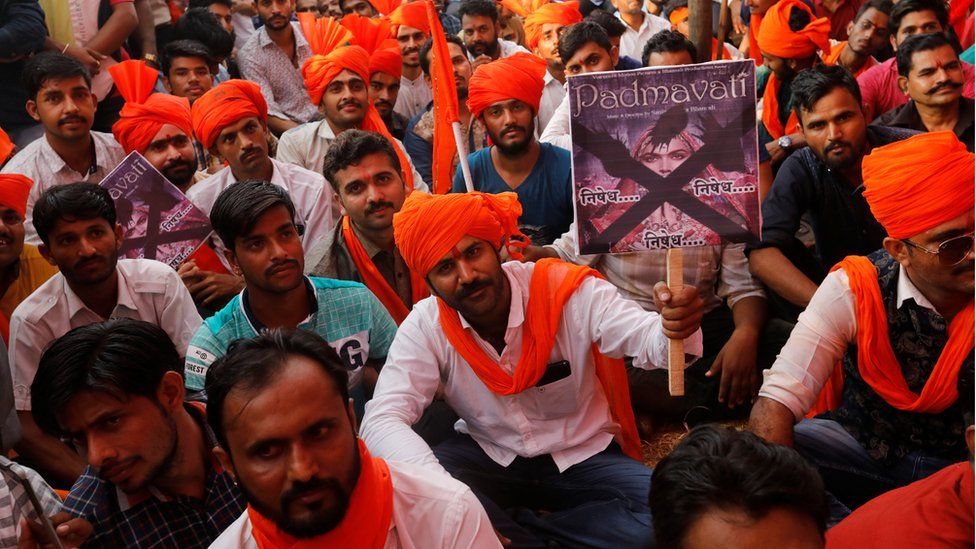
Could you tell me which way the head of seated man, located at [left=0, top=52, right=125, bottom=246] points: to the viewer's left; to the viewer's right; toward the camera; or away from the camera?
toward the camera

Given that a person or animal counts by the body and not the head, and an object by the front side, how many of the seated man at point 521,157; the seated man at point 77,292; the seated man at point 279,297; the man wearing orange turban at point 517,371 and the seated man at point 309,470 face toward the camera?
5

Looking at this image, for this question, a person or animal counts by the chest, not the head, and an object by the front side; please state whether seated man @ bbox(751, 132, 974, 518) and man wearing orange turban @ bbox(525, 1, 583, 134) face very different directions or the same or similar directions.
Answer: same or similar directions

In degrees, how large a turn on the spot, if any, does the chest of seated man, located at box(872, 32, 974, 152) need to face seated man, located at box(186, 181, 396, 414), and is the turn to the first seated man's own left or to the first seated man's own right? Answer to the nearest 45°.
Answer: approximately 90° to the first seated man's own right

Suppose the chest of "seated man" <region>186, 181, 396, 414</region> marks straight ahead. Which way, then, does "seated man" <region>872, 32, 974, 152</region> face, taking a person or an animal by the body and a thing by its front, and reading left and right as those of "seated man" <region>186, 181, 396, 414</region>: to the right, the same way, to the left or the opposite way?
the same way

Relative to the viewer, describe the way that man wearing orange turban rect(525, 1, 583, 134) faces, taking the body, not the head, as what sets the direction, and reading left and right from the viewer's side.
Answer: facing the viewer and to the right of the viewer

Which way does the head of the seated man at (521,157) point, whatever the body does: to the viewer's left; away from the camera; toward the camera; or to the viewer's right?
toward the camera

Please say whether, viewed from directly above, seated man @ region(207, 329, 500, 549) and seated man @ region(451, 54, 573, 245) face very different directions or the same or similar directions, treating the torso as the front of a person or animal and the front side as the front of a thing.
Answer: same or similar directions

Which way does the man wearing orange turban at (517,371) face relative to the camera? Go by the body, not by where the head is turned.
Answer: toward the camera

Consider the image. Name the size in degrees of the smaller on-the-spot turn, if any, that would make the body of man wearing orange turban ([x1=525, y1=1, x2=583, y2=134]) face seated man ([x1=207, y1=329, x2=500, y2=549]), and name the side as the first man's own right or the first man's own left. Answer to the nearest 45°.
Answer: approximately 45° to the first man's own right

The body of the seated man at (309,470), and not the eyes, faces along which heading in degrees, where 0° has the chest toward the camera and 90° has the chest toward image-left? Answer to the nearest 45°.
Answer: approximately 0°

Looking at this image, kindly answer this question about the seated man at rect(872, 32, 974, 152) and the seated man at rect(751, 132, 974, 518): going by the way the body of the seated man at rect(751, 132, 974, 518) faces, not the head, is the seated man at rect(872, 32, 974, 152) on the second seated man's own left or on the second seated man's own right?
on the second seated man's own left

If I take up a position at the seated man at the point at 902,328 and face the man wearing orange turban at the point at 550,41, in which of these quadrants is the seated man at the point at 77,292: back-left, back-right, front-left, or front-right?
front-left

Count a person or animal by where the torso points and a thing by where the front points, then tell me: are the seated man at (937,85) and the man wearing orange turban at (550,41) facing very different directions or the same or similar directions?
same or similar directions

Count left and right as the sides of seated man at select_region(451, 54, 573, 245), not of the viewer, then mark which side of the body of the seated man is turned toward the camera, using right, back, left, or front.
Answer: front

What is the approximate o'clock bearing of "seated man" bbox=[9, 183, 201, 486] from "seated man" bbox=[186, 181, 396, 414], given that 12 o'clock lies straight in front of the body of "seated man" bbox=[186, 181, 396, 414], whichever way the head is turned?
"seated man" bbox=[9, 183, 201, 486] is roughly at 4 o'clock from "seated man" bbox=[186, 181, 396, 414].
